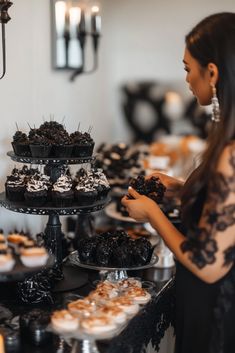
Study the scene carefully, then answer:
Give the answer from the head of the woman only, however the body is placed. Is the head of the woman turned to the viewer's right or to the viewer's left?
to the viewer's left

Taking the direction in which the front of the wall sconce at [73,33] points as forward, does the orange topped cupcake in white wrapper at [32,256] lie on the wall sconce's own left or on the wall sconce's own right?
on the wall sconce's own right

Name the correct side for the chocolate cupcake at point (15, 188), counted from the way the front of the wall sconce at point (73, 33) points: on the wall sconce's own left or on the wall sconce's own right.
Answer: on the wall sconce's own right

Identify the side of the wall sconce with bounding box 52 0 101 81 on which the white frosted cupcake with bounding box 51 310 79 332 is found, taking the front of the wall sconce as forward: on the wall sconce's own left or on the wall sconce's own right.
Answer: on the wall sconce's own right

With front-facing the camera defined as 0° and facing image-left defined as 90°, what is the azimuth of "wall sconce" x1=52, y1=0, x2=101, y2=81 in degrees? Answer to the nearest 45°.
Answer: approximately 315°

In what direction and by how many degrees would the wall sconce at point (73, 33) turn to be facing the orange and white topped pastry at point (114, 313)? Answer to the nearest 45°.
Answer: approximately 45° to its right

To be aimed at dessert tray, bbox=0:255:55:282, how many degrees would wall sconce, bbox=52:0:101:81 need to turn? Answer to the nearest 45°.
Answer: approximately 45° to its right
